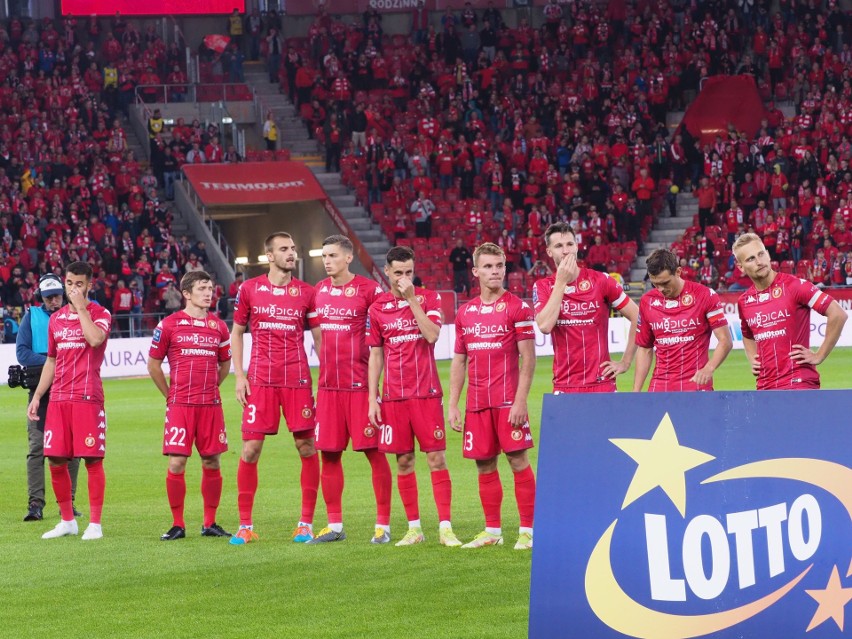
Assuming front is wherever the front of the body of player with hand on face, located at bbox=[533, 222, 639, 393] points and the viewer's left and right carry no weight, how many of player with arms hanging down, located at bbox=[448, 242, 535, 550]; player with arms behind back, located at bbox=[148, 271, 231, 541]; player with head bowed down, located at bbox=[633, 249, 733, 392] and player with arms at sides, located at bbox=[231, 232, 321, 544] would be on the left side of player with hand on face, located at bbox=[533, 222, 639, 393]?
1

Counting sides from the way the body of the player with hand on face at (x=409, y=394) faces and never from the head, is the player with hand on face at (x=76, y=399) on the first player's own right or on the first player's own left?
on the first player's own right

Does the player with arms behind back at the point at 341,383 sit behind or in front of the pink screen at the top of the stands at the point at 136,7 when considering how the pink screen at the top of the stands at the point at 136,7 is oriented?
in front

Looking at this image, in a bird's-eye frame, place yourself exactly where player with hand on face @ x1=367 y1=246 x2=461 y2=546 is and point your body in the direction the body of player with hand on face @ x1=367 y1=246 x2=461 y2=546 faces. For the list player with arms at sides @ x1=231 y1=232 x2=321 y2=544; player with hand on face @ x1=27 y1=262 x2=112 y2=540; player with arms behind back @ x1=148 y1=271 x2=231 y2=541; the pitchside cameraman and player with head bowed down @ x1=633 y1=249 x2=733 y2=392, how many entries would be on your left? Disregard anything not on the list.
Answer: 1

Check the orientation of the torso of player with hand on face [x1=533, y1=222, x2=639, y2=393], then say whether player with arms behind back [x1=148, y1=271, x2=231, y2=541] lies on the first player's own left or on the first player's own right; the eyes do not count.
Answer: on the first player's own right

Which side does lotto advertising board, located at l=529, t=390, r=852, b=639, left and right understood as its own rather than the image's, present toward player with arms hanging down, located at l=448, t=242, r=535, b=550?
back

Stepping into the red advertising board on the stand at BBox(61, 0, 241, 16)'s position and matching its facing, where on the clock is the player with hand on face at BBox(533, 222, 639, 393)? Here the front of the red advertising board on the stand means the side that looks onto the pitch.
The player with hand on face is roughly at 12 o'clock from the red advertising board on the stand.

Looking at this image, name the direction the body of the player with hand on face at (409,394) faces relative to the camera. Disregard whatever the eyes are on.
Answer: toward the camera

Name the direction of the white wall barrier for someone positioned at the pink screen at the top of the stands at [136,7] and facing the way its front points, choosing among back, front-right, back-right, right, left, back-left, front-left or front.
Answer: front

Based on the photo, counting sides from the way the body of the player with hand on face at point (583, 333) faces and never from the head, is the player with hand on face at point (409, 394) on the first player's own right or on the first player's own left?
on the first player's own right

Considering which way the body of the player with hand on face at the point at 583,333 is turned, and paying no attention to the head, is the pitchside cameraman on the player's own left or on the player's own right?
on the player's own right

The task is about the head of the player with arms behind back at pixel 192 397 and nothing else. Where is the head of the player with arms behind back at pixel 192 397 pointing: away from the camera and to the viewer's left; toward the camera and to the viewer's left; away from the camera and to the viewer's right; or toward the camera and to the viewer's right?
toward the camera and to the viewer's right

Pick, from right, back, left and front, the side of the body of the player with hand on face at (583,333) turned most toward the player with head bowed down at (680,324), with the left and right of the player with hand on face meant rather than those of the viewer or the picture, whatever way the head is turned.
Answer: left

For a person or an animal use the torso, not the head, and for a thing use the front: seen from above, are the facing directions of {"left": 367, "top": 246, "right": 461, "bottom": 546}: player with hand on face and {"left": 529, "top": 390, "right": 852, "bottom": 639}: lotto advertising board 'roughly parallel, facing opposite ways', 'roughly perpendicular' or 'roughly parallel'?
roughly parallel

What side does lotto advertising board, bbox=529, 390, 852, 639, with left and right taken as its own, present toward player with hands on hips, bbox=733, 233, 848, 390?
back

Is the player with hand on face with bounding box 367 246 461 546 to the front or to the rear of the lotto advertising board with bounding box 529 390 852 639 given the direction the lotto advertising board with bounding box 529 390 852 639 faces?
to the rear

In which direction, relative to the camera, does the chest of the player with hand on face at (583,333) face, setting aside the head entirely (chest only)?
toward the camera

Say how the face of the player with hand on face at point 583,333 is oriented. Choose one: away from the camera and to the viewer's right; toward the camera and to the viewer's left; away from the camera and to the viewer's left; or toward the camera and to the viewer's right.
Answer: toward the camera and to the viewer's right

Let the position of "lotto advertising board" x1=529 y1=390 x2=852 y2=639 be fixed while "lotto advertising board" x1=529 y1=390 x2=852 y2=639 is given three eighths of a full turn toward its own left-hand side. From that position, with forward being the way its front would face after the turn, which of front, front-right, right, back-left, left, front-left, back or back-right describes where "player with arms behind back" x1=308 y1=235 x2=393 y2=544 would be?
left

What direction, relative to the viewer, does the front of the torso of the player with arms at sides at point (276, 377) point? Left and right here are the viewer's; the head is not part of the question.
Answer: facing the viewer

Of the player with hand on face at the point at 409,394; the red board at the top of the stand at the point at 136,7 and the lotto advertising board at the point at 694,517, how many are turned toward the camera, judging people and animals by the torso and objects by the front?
3

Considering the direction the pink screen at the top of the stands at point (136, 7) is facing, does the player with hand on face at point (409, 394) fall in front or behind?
in front

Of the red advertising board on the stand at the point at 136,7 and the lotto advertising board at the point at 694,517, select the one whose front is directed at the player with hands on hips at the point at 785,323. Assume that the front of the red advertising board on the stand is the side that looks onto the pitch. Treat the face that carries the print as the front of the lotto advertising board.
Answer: the red advertising board on the stand at the point at 136,7
